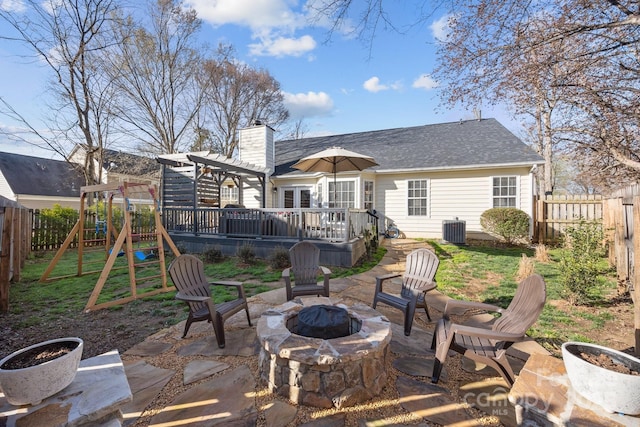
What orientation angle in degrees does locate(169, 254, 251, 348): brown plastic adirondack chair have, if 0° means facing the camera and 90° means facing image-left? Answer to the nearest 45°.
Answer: approximately 315°

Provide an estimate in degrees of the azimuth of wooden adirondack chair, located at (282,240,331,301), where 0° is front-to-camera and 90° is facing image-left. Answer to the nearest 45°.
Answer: approximately 0°

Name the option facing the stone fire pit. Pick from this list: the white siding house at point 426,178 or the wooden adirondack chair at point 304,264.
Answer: the wooden adirondack chair

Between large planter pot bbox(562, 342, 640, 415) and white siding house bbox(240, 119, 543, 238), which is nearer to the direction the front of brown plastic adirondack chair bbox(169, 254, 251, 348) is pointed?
the large planter pot

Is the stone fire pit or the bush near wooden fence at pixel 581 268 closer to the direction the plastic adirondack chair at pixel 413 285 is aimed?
the stone fire pit

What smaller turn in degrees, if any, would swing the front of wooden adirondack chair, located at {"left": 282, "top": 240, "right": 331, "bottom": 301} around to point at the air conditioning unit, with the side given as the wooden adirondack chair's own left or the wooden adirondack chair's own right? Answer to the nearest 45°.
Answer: approximately 135° to the wooden adirondack chair's own left

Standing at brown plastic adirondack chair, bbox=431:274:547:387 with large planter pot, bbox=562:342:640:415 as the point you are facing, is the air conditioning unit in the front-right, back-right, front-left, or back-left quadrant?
back-left
